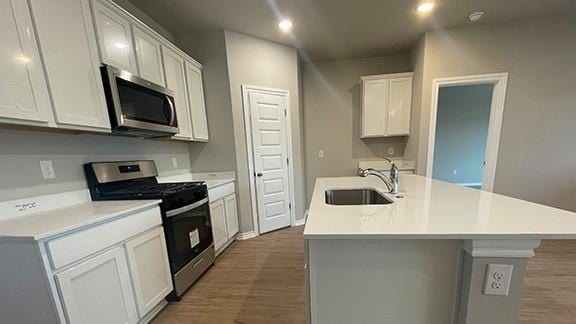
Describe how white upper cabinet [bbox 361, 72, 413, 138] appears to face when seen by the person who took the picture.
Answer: facing the viewer

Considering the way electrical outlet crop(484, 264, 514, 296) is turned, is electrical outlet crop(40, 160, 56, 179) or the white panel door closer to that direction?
the electrical outlet

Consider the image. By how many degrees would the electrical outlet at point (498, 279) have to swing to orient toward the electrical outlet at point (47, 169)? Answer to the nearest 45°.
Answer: approximately 45° to its right

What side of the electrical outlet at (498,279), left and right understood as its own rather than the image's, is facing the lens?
front

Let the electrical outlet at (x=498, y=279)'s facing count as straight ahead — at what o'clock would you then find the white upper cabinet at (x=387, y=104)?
The white upper cabinet is roughly at 5 o'clock from the electrical outlet.

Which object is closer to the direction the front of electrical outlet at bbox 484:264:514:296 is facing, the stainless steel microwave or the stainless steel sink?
the stainless steel microwave

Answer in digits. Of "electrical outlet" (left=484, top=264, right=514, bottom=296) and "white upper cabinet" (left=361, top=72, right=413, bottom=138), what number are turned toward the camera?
2

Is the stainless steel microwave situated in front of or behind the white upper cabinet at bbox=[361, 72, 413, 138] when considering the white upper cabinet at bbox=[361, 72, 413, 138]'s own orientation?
in front

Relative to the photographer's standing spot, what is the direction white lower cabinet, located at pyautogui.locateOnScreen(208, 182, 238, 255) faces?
facing the viewer and to the right of the viewer
